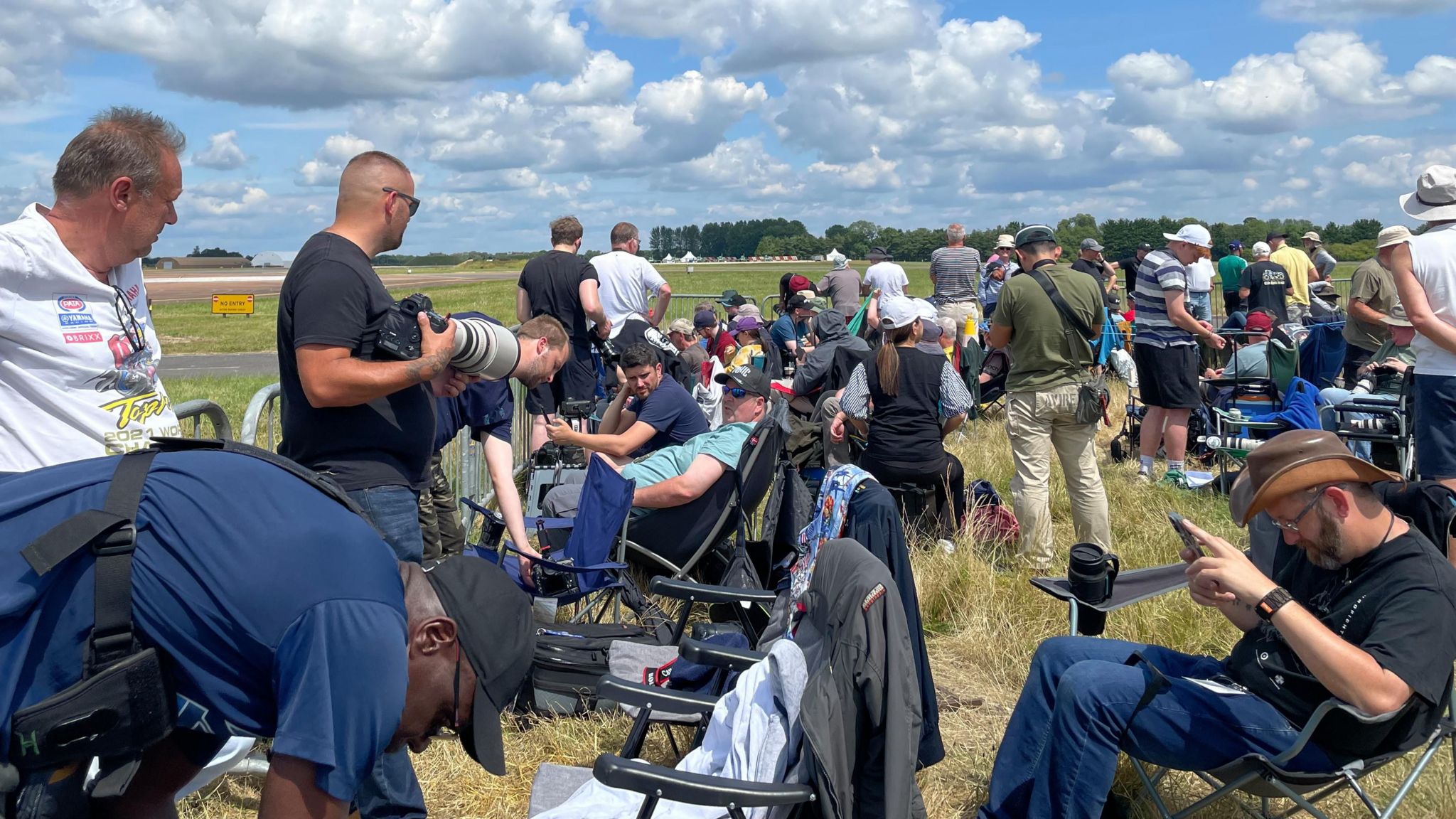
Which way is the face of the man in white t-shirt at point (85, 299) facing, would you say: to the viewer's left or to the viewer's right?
to the viewer's right

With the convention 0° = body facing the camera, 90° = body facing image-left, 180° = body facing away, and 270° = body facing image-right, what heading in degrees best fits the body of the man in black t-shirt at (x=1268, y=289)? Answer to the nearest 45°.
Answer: approximately 180°

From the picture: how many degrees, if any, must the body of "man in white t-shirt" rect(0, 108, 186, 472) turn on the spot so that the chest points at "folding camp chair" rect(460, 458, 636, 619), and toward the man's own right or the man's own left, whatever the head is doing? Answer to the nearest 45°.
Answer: approximately 90° to the man's own left

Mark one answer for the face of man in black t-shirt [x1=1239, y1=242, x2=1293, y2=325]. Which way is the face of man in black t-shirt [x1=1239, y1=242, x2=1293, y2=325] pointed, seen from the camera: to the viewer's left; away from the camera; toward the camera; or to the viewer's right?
away from the camera

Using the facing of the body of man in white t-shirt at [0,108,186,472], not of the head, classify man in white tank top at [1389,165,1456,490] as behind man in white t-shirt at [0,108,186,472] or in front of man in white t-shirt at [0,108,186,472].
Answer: in front

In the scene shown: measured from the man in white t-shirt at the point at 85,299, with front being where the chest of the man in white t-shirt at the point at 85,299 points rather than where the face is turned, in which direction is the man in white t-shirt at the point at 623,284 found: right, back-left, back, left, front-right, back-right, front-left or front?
left

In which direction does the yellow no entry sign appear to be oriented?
toward the camera

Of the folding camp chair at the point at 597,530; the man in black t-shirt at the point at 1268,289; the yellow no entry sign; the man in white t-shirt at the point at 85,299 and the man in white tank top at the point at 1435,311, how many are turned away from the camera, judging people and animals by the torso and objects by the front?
2

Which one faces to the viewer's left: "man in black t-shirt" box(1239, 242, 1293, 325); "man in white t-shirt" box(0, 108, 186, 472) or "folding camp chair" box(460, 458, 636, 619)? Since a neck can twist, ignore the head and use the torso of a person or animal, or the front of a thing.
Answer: the folding camp chair

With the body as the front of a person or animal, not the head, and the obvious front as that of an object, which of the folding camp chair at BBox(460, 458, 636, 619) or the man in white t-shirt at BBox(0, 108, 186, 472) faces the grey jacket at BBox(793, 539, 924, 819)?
the man in white t-shirt

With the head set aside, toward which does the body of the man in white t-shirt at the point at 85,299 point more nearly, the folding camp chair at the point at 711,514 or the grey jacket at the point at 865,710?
the grey jacket

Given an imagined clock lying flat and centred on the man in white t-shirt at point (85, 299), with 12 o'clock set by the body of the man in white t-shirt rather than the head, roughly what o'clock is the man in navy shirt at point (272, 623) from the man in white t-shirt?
The man in navy shirt is roughly at 1 o'clock from the man in white t-shirt.

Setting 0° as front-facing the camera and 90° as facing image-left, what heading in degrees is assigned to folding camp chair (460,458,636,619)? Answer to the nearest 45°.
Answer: approximately 90°

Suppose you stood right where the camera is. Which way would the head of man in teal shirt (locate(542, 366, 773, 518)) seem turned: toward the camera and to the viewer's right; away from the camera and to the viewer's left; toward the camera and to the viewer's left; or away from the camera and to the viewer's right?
toward the camera and to the viewer's left
